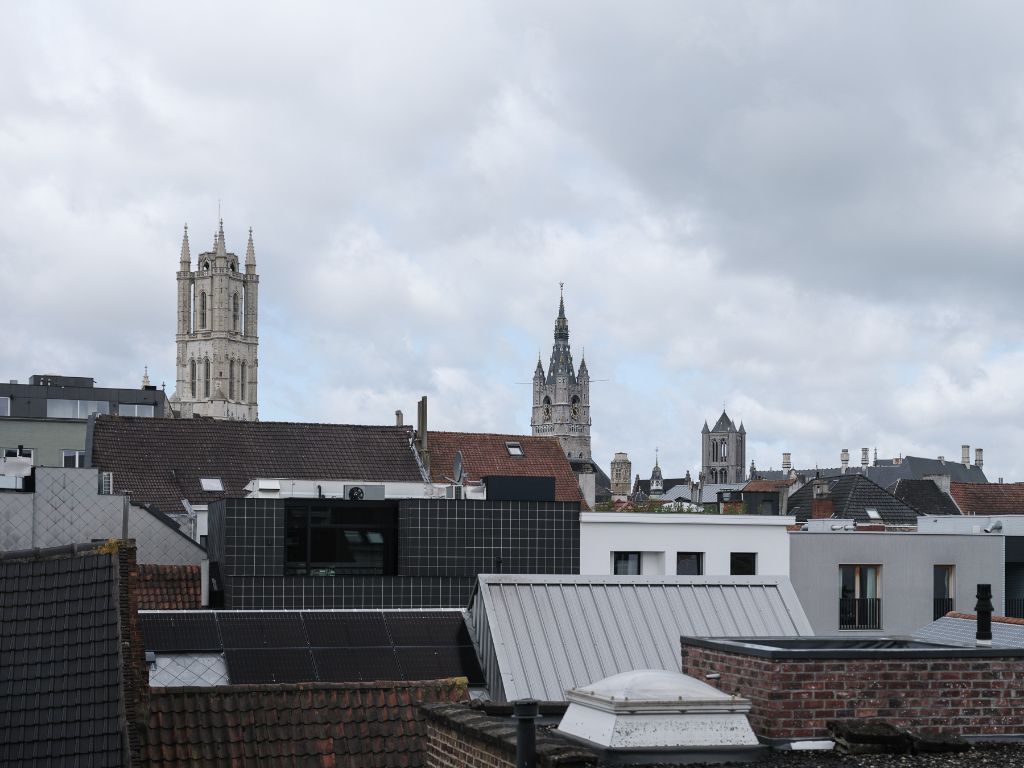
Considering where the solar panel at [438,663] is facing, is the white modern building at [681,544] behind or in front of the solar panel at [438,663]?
behind

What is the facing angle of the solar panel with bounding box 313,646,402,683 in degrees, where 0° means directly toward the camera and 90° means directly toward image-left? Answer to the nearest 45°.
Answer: approximately 0°

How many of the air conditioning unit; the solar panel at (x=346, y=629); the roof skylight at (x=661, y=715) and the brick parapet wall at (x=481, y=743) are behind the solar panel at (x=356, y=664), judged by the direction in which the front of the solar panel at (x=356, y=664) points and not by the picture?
2

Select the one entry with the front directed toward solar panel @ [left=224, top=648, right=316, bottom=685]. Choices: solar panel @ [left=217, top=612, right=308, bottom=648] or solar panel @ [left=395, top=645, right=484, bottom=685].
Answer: solar panel @ [left=217, top=612, right=308, bottom=648]
